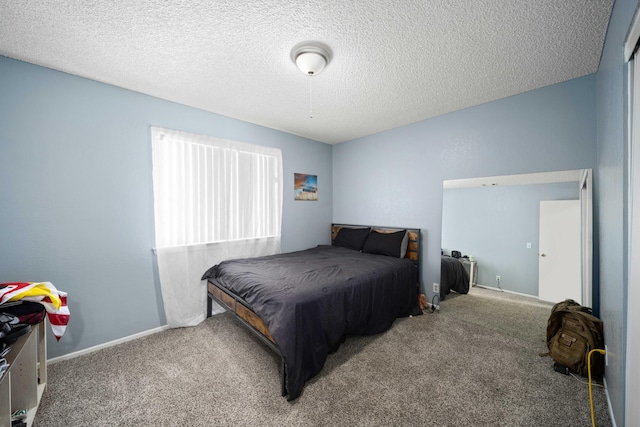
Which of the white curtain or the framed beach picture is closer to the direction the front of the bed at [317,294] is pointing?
the white curtain

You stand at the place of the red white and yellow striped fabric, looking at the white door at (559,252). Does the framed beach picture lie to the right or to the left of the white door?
left

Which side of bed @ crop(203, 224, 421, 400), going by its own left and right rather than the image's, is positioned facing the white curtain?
right

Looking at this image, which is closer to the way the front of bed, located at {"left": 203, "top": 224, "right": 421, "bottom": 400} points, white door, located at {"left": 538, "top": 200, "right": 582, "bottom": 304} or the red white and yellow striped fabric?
the red white and yellow striped fabric

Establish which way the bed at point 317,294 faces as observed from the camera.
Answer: facing the viewer and to the left of the viewer
